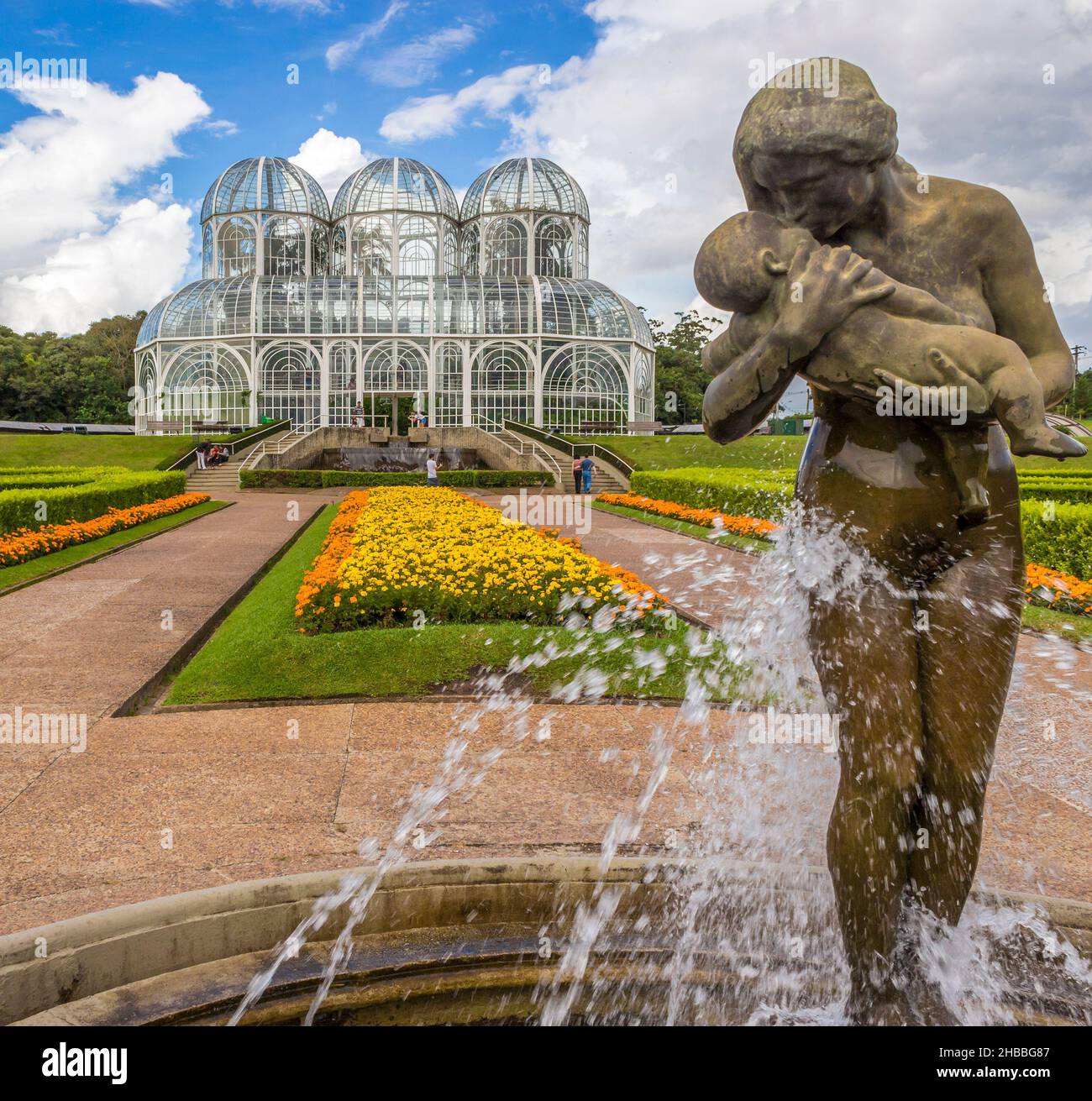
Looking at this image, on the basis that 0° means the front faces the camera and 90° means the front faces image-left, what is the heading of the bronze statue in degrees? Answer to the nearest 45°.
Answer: approximately 0°

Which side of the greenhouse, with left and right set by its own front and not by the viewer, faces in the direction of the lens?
front

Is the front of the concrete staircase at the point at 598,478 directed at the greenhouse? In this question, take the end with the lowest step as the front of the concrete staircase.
no

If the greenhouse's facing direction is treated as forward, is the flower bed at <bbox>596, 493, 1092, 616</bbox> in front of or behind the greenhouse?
in front

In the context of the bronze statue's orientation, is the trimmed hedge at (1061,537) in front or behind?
behind

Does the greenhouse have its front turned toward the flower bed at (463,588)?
yes

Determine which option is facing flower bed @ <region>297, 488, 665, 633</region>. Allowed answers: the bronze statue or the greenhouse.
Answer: the greenhouse

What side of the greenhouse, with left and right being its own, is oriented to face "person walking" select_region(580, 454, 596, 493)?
front

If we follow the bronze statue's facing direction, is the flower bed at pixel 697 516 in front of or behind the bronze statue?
behind

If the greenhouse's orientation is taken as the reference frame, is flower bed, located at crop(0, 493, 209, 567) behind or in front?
in front

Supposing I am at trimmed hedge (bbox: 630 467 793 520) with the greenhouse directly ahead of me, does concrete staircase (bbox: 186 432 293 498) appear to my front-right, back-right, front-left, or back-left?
front-left

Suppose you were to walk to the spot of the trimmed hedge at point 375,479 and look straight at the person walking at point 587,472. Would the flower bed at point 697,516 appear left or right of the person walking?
right
